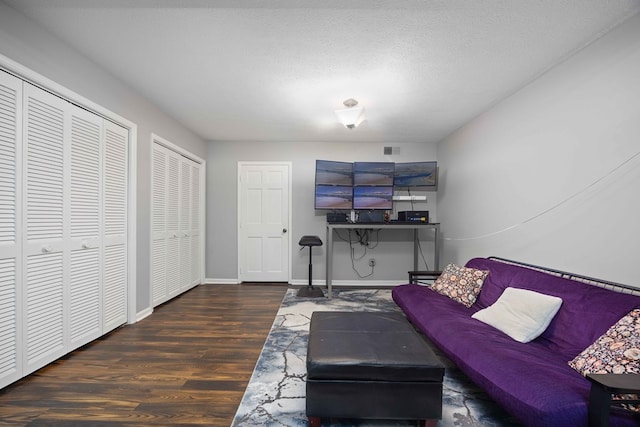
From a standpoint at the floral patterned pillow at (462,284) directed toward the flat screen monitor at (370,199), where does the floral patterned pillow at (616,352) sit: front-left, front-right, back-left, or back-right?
back-left

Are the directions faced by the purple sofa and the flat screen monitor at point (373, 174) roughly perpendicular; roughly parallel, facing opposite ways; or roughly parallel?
roughly perpendicular

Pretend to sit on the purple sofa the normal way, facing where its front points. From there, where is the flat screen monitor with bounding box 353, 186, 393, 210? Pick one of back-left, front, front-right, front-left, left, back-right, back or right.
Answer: right

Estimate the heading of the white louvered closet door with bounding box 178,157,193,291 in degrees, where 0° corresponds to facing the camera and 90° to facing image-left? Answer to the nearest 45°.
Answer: approximately 315°

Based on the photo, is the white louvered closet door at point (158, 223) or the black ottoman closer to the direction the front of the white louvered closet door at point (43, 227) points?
the black ottoman

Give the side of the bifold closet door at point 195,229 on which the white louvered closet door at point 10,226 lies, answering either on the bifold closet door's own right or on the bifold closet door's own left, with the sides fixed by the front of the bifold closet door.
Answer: on the bifold closet door's own right

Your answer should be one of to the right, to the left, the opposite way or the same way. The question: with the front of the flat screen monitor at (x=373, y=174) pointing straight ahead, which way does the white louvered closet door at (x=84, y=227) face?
to the left

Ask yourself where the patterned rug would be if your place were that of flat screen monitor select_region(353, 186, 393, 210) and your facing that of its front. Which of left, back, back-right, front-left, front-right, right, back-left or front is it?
front

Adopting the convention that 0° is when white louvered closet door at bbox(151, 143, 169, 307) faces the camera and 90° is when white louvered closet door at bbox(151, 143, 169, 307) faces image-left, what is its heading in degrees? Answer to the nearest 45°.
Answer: approximately 315°

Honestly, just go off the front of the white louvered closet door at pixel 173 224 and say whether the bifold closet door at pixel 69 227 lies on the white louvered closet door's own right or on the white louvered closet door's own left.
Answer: on the white louvered closet door's own right

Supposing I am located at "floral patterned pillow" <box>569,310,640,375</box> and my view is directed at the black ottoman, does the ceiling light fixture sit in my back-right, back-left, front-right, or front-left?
front-right

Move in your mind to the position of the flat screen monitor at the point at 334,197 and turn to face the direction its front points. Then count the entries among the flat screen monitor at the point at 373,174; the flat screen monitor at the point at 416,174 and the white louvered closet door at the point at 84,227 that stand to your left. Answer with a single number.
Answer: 2

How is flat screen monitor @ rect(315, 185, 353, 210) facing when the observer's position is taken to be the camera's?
facing the viewer

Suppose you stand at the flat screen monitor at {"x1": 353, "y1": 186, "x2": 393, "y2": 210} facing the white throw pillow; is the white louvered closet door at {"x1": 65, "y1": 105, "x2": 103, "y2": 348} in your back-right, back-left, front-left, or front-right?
front-right

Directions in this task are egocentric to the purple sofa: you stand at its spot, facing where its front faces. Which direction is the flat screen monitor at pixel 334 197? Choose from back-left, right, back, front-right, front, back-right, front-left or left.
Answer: right

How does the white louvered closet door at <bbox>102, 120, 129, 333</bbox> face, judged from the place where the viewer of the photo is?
facing the viewer and to the right of the viewer

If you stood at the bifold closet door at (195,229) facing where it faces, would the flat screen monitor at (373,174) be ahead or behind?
ahead
